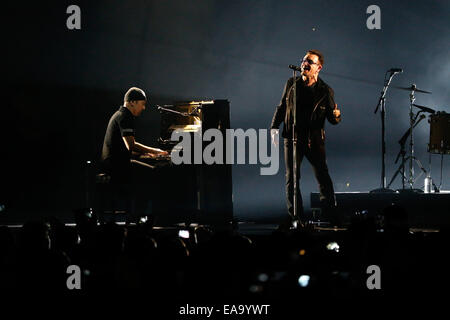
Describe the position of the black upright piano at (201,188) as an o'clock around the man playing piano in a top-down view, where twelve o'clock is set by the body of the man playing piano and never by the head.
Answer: The black upright piano is roughly at 12 o'clock from the man playing piano.

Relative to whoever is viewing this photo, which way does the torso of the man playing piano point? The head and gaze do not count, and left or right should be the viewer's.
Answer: facing to the right of the viewer

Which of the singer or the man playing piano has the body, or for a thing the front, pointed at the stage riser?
the man playing piano

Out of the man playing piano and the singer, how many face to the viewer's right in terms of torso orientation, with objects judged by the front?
1

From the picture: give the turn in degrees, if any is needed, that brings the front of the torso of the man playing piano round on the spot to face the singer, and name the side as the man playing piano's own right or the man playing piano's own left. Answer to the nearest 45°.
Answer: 0° — they already face them

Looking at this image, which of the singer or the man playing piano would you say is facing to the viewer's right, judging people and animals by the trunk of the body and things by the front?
the man playing piano

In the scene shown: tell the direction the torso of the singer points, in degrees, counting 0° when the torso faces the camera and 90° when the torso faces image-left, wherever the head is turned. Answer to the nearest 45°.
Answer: approximately 45°

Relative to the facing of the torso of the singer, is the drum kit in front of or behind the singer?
behind

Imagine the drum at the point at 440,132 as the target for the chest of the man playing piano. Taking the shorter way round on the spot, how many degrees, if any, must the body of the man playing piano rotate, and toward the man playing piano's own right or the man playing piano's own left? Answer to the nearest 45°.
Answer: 0° — they already face it

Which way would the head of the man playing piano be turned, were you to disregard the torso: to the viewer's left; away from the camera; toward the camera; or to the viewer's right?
to the viewer's right

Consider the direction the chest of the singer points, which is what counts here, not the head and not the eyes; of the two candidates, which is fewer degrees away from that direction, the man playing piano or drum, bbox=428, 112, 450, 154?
the man playing piano

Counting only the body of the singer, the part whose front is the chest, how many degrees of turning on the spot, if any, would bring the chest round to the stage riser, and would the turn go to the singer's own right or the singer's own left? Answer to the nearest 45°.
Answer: approximately 180°
